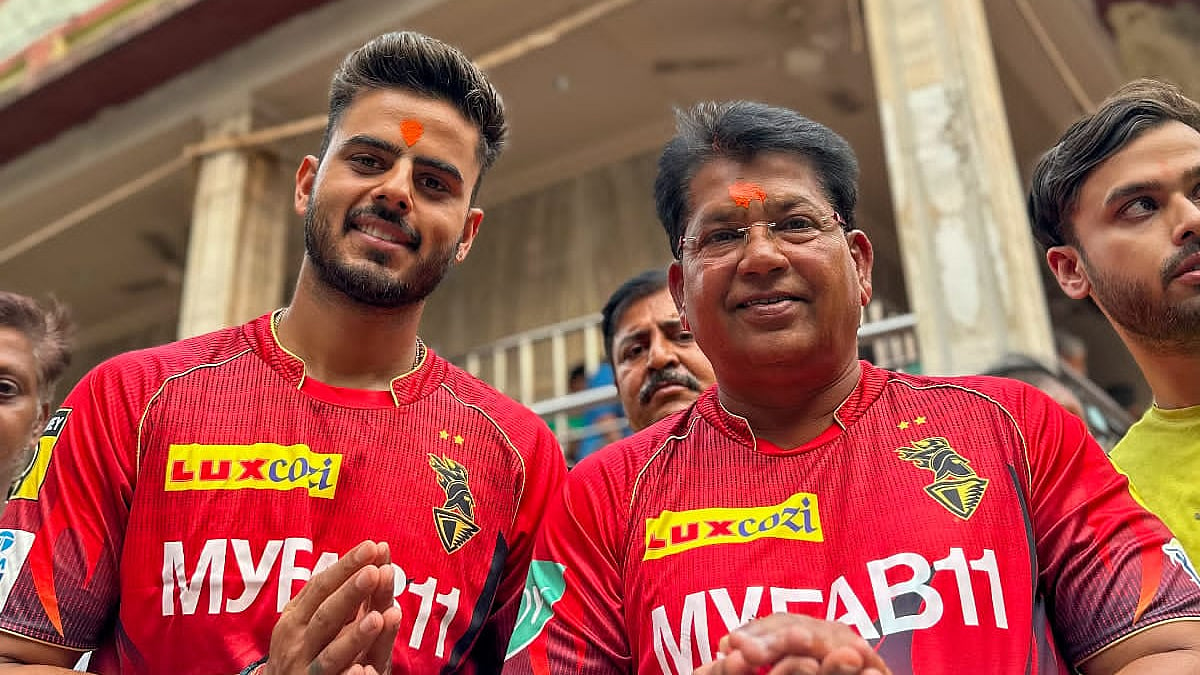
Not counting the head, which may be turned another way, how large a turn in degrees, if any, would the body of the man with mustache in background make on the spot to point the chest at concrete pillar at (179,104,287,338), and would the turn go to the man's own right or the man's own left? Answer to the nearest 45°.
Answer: approximately 135° to the man's own right

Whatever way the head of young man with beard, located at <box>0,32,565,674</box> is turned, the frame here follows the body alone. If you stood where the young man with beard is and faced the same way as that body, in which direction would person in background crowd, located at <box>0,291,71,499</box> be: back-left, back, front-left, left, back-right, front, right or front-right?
back-right

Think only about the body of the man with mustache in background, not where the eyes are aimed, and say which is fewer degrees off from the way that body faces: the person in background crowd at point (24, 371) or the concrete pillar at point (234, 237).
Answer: the person in background crowd

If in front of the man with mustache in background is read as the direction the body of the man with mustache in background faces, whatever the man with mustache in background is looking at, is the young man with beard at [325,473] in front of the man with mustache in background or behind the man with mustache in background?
in front

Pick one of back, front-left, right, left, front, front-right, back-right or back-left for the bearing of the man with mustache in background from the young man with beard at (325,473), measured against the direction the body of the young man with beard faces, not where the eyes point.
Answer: back-left

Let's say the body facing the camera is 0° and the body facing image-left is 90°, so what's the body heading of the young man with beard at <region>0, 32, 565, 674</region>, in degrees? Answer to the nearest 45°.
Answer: approximately 0°

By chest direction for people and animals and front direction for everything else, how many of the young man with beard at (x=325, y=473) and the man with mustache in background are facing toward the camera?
2

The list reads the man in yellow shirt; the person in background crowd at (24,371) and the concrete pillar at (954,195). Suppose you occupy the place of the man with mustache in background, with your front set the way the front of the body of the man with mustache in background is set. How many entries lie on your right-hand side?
1

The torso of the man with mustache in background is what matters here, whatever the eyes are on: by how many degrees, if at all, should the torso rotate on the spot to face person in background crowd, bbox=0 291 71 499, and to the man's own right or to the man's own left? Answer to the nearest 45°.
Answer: approximately 90° to the man's own right

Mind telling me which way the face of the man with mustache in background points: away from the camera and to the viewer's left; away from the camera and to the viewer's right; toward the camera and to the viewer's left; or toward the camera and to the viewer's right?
toward the camera and to the viewer's left
